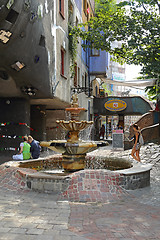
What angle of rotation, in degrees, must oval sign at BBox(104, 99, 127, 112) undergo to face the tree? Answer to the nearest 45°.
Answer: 0° — it already faces it

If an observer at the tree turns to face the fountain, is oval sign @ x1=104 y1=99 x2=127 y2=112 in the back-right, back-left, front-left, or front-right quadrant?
back-right

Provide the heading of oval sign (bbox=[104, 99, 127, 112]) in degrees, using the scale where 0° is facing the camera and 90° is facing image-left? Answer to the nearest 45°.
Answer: approximately 0°

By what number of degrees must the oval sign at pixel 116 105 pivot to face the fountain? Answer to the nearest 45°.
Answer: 0° — it already faces it
